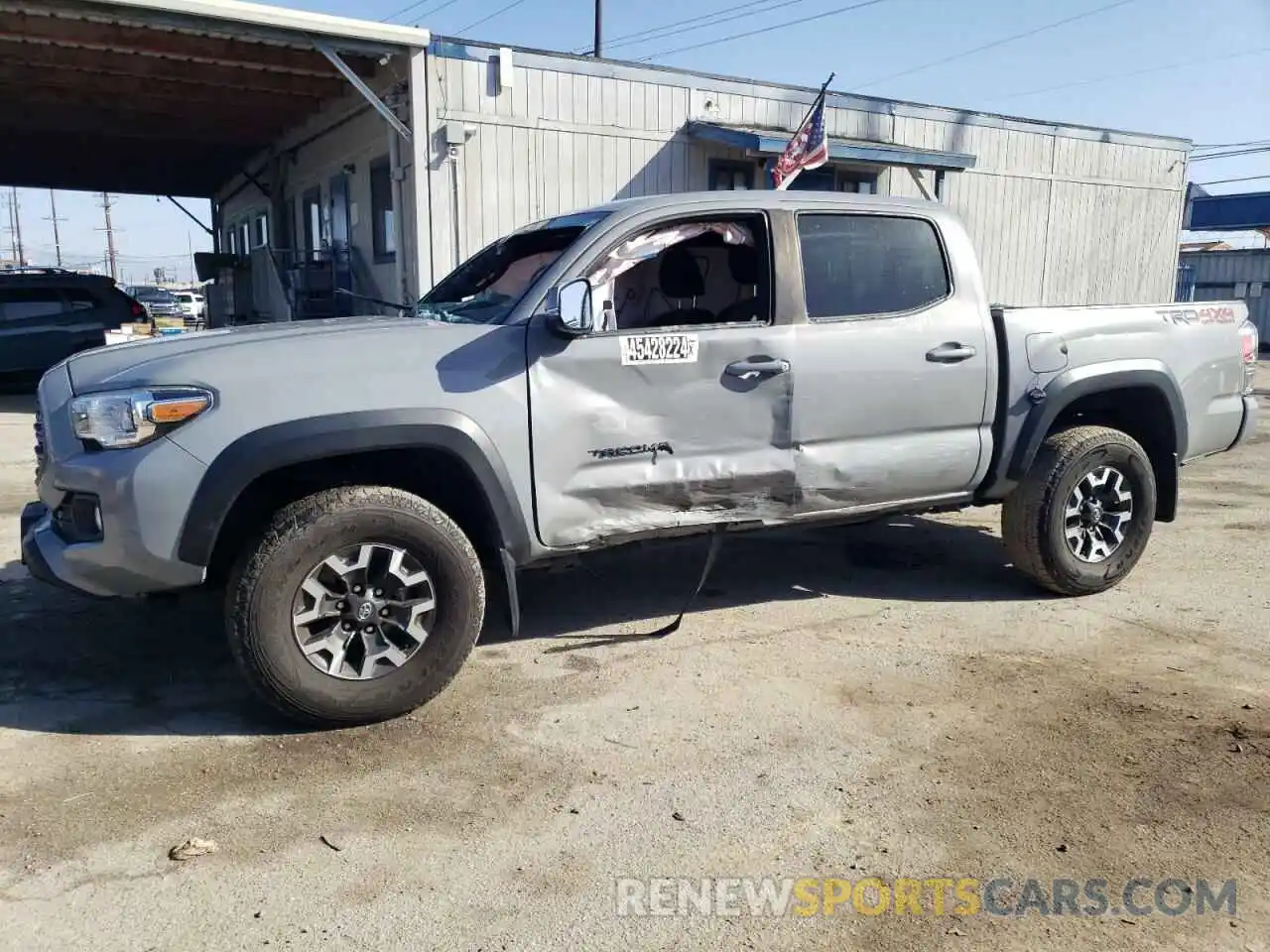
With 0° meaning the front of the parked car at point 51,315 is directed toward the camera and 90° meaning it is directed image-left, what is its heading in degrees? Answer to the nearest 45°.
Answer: approximately 90°

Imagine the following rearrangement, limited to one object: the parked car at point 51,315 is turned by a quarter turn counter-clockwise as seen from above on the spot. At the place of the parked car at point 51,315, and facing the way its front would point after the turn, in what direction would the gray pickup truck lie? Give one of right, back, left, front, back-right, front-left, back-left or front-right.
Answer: front

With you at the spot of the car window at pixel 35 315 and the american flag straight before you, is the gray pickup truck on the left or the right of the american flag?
right
